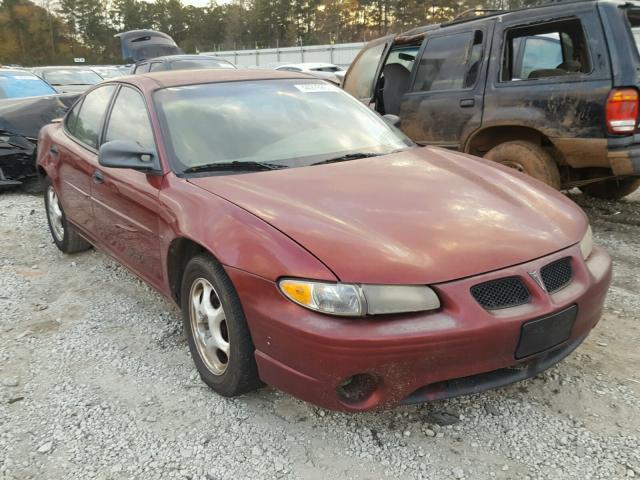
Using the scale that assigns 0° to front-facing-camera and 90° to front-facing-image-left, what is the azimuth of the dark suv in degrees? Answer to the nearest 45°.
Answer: approximately 135°

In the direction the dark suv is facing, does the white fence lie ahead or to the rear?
ahead

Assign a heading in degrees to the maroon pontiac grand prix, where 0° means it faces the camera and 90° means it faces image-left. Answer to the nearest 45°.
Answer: approximately 315°

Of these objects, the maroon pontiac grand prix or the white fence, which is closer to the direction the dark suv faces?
the white fence

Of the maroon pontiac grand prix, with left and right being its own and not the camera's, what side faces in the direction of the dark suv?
left

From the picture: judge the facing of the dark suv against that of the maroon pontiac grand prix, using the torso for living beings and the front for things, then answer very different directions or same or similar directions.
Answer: very different directions

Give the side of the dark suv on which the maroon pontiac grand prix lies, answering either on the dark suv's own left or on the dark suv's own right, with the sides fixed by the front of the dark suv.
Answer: on the dark suv's own left

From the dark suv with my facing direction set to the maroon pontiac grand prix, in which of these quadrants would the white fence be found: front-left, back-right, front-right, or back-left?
back-right

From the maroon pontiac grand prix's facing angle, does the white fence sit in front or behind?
behind
